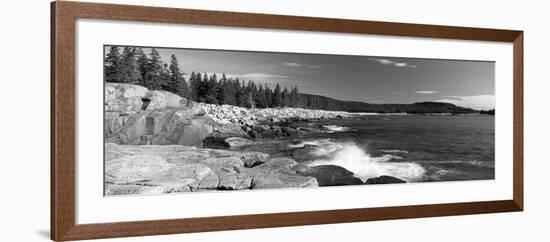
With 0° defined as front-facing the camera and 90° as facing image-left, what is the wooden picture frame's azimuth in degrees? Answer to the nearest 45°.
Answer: approximately 315°
